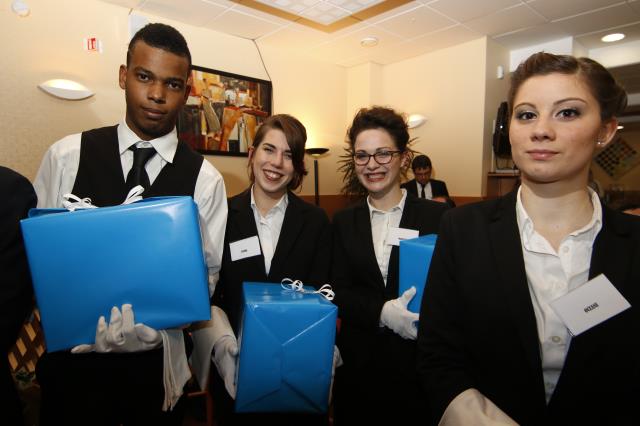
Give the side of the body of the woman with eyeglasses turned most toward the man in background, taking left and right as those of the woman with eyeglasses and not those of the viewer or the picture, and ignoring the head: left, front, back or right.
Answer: back

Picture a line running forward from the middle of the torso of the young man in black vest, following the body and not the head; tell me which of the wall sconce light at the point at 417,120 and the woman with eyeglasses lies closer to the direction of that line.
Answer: the woman with eyeglasses

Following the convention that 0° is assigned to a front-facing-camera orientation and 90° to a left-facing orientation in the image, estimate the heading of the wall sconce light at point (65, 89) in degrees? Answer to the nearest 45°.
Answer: approximately 315°

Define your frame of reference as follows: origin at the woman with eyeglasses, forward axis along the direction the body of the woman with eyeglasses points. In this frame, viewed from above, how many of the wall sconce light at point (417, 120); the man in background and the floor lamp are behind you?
3

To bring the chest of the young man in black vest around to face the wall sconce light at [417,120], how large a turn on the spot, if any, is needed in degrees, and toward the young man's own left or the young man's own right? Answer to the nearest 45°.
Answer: approximately 135° to the young man's own left

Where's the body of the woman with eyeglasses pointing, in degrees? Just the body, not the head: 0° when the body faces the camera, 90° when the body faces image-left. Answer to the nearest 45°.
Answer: approximately 0°

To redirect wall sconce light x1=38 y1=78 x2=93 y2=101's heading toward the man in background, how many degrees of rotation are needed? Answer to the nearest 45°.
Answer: approximately 45° to its left

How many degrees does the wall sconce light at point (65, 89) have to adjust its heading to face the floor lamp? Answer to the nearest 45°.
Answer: approximately 45° to its left

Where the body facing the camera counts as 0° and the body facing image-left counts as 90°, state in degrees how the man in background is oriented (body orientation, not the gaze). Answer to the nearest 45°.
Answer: approximately 0°
